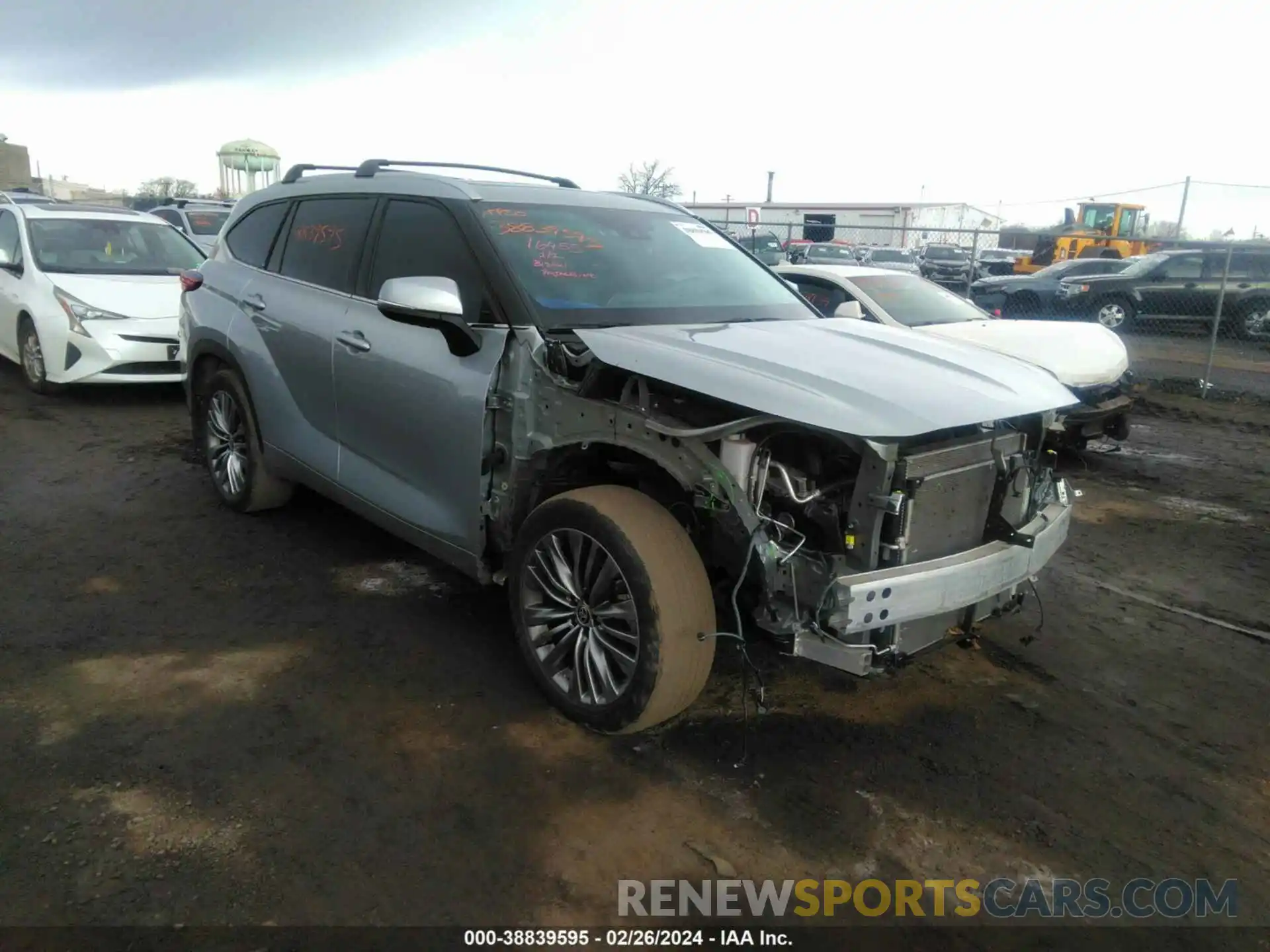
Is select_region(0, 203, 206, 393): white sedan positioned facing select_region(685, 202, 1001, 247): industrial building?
no

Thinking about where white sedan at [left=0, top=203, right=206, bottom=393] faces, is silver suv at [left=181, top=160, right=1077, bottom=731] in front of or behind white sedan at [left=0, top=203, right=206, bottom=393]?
in front

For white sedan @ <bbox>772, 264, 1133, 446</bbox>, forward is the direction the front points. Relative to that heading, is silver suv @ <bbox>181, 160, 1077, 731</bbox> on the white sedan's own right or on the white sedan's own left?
on the white sedan's own right

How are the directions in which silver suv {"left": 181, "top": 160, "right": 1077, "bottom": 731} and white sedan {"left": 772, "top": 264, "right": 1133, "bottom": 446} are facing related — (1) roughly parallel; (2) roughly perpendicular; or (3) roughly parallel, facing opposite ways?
roughly parallel

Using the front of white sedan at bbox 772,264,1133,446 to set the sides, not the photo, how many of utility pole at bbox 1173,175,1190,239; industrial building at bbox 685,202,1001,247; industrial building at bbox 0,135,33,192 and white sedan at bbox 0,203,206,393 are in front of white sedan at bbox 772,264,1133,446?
0

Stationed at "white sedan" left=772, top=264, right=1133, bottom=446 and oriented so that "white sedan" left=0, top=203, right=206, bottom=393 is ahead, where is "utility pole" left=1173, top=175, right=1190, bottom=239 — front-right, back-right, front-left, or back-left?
back-right

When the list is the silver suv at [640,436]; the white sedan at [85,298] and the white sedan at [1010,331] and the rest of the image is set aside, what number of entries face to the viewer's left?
0

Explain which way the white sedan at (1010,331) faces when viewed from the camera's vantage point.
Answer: facing the viewer and to the right of the viewer

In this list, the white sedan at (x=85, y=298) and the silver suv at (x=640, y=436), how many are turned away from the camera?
0

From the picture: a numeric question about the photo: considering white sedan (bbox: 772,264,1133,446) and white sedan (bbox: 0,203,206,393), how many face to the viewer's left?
0

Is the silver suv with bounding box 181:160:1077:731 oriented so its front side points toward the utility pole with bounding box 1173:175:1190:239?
no

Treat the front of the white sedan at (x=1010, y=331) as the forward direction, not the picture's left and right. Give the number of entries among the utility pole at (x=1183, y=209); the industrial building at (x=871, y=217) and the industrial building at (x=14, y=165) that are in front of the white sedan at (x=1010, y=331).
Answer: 0

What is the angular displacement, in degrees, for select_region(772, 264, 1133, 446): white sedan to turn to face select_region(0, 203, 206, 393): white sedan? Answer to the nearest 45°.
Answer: approximately 135° to its right
